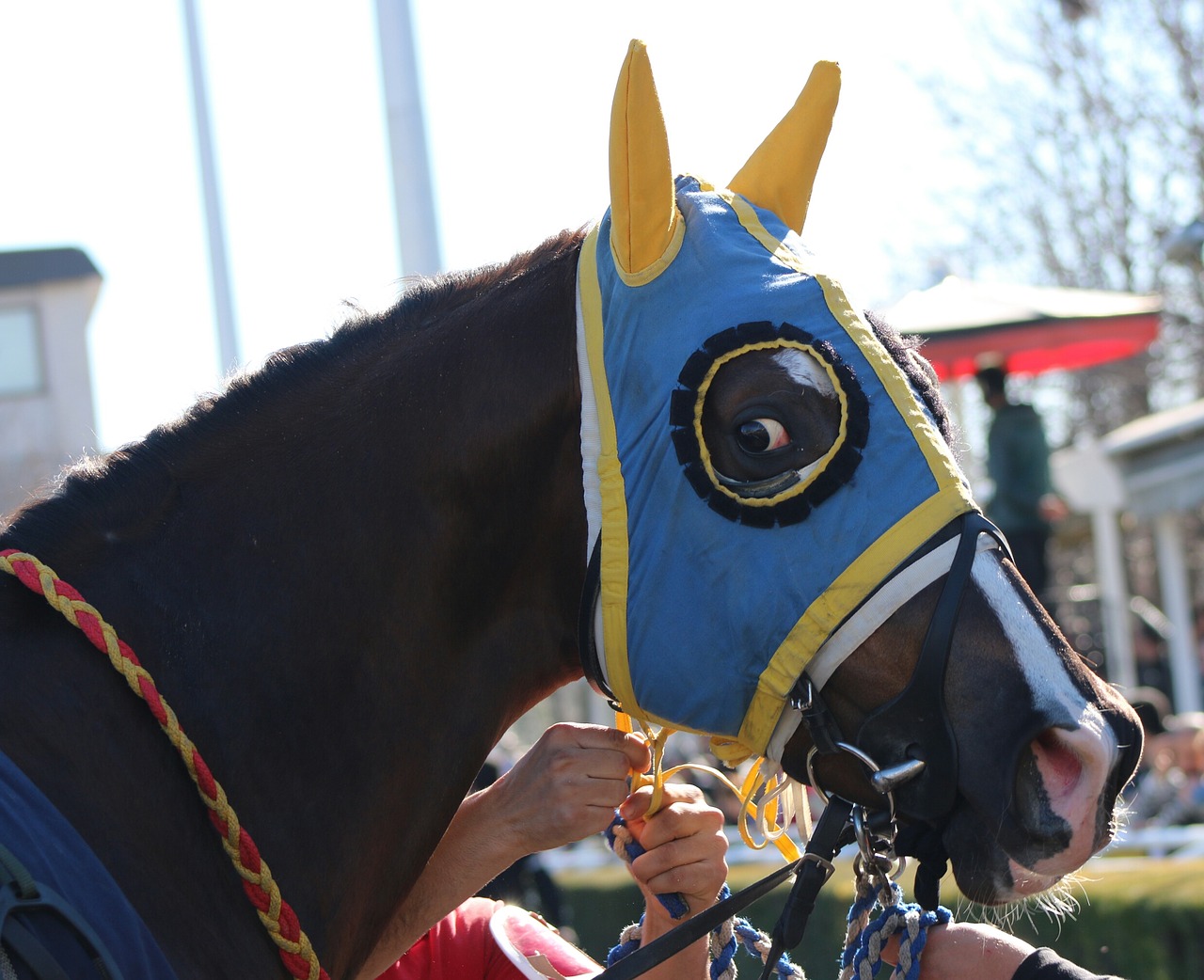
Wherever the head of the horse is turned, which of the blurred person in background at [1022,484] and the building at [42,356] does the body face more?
the blurred person in background

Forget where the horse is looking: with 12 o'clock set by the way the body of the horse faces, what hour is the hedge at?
The hedge is roughly at 10 o'clock from the horse.

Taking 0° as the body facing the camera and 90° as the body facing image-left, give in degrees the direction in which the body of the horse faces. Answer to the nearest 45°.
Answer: approximately 270°

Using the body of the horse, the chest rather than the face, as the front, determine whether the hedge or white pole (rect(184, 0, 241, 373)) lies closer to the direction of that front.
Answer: the hedge

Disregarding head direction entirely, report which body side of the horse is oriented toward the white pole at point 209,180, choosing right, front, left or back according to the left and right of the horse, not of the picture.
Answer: left

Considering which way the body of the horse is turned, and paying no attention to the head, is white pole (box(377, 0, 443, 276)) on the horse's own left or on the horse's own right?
on the horse's own left

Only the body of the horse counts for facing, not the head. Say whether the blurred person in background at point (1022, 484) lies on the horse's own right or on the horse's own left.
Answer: on the horse's own left

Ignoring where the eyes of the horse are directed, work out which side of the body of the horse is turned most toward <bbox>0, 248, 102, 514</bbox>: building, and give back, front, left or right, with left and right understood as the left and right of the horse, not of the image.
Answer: left

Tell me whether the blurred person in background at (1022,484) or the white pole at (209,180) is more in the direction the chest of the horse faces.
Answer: the blurred person in background
